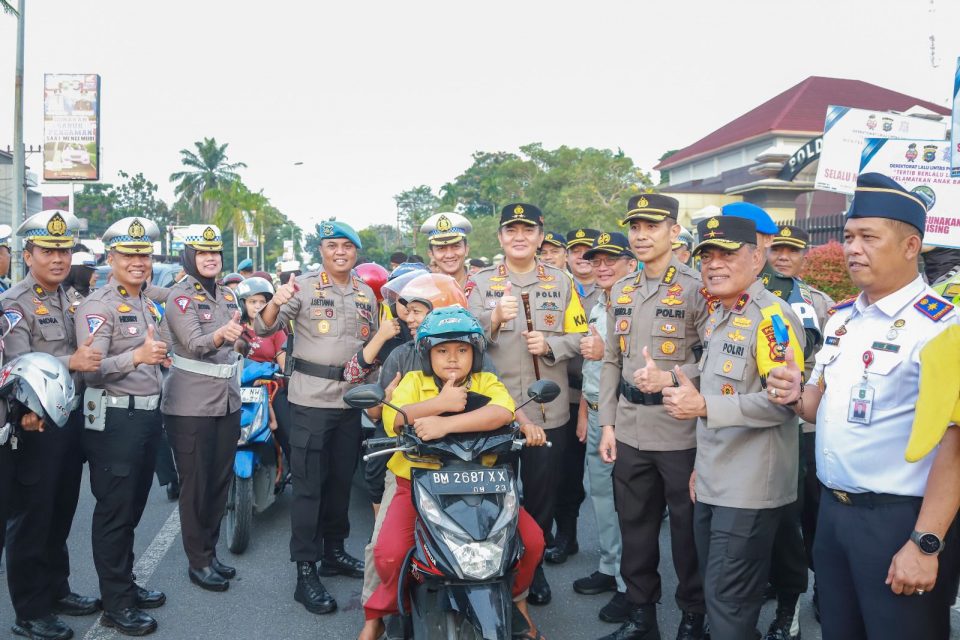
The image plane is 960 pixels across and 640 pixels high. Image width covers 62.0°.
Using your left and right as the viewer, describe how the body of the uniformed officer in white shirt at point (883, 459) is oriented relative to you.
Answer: facing the viewer and to the left of the viewer

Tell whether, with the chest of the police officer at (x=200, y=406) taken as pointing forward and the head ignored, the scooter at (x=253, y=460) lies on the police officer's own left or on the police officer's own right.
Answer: on the police officer's own left

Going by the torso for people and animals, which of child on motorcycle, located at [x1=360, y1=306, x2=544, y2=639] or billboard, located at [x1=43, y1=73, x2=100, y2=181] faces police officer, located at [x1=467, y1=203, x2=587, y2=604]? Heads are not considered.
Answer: the billboard

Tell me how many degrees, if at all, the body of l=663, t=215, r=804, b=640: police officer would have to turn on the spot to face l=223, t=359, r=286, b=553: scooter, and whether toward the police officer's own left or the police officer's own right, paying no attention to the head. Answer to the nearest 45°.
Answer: approximately 45° to the police officer's own right

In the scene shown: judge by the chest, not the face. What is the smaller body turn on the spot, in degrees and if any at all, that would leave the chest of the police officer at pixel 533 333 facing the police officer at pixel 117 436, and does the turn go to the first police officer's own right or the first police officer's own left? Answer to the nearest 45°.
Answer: approximately 90° to the first police officer's own right

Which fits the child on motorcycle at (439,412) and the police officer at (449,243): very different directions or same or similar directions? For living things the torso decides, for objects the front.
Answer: same or similar directions

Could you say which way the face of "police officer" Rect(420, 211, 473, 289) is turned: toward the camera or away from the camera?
toward the camera

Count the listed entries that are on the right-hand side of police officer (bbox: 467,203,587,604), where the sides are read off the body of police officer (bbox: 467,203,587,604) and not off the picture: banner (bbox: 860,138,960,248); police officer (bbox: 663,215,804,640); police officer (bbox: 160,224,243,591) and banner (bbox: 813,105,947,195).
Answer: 1

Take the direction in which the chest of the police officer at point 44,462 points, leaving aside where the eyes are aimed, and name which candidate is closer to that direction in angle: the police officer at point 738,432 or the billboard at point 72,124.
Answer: the police officer

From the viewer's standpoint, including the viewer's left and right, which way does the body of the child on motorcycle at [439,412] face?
facing the viewer

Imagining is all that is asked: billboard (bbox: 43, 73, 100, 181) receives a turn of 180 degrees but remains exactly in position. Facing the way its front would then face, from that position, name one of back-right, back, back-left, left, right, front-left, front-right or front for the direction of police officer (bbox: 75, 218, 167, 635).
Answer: back

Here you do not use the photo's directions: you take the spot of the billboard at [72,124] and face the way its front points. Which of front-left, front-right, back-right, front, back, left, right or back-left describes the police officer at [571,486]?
front

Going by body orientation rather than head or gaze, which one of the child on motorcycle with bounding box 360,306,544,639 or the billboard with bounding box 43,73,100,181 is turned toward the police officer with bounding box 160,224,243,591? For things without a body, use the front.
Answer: the billboard

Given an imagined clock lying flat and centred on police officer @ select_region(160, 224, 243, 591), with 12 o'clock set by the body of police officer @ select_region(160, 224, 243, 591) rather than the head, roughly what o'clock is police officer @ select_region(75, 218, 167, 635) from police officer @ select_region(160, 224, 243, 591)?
police officer @ select_region(75, 218, 167, 635) is roughly at 3 o'clock from police officer @ select_region(160, 224, 243, 591).

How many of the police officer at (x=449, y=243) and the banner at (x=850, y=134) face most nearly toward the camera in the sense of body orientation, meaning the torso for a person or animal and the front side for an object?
2

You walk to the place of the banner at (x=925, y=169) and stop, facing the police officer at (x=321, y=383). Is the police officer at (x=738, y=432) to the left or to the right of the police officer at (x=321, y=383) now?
left
